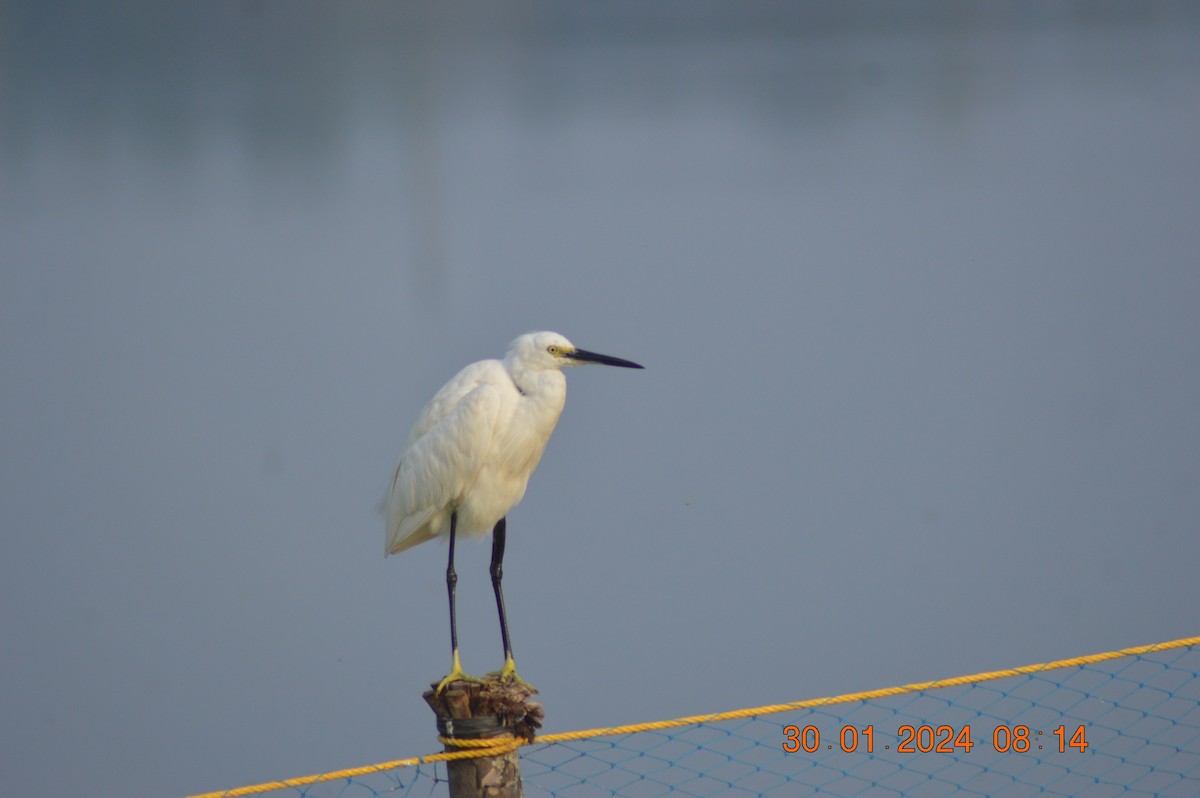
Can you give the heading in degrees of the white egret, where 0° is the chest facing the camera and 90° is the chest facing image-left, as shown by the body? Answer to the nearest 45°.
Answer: approximately 315°
